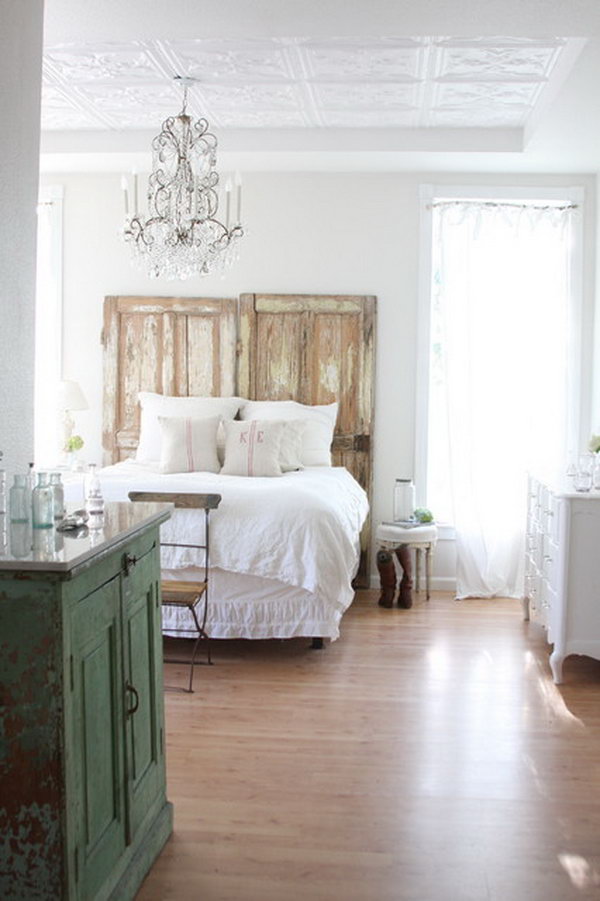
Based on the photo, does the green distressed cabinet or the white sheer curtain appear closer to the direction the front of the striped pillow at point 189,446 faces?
the green distressed cabinet

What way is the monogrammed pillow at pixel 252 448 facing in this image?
toward the camera

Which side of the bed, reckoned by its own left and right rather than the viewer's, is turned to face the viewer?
front

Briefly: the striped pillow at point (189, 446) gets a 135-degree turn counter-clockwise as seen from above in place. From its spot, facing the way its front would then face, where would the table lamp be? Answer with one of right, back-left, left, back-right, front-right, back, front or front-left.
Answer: left

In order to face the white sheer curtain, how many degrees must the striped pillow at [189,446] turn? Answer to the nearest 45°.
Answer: approximately 90° to its left

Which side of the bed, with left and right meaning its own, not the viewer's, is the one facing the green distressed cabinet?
front

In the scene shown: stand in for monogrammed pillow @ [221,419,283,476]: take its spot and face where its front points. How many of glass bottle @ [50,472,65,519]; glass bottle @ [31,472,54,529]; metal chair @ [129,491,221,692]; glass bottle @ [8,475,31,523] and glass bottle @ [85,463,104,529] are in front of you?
5

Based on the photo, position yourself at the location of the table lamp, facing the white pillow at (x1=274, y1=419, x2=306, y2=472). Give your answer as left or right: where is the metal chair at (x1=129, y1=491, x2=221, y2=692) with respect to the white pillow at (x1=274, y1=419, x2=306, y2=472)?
right

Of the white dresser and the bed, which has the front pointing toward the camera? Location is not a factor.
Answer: the bed

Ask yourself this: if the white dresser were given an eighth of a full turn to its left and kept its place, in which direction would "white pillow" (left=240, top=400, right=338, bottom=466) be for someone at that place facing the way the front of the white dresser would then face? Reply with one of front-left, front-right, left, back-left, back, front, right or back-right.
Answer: right

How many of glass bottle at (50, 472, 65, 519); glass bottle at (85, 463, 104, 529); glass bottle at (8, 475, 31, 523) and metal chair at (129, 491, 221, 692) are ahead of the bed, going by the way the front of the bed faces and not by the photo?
4

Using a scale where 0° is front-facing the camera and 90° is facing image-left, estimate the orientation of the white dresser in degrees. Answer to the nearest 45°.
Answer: approximately 90°

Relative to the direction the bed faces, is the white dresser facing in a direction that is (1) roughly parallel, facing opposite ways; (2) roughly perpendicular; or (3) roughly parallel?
roughly perpendicular

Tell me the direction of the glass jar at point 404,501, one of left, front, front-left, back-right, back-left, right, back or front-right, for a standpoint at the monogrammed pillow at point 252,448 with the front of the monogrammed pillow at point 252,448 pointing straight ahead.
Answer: back-left

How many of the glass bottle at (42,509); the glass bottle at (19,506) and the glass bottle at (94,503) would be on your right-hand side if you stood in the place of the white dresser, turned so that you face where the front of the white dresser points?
0

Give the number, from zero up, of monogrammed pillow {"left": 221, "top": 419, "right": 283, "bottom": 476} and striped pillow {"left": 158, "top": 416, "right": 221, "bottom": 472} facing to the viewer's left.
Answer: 0

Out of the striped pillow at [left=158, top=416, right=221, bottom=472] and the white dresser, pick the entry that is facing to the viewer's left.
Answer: the white dresser

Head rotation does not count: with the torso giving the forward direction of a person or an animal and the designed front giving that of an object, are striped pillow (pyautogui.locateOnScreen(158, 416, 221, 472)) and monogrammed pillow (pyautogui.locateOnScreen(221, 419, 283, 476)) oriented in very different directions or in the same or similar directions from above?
same or similar directions

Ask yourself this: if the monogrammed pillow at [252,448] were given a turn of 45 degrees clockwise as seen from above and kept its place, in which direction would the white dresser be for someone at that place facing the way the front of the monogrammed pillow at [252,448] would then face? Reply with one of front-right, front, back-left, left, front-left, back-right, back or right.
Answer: left
